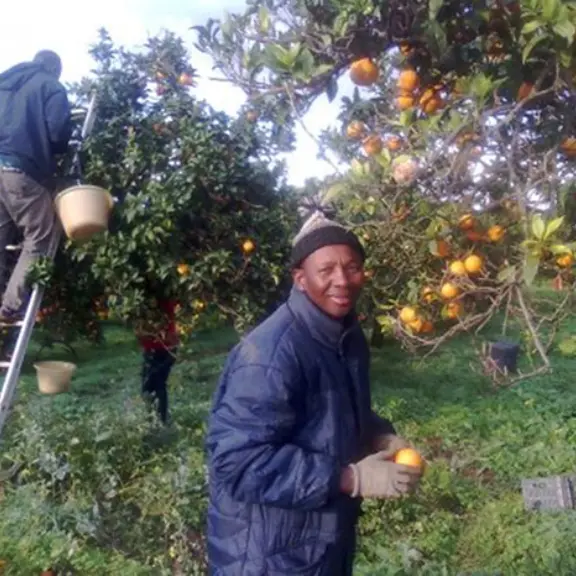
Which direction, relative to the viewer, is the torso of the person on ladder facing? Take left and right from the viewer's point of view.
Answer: facing away from the viewer and to the right of the viewer

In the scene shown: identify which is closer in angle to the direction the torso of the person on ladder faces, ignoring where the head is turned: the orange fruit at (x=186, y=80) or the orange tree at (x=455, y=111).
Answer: the orange fruit

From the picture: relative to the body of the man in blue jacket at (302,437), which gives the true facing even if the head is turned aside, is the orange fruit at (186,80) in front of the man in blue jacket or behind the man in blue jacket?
behind

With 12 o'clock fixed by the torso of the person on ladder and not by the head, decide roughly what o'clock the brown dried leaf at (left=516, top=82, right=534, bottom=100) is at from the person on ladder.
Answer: The brown dried leaf is roughly at 4 o'clock from the person on ladder.

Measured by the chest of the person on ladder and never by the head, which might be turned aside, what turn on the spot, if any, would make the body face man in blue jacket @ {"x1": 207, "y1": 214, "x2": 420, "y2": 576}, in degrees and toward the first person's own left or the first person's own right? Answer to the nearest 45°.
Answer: approximately 135° to the first person's own right

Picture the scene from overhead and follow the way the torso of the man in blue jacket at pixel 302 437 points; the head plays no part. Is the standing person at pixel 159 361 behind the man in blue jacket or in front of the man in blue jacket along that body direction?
behind

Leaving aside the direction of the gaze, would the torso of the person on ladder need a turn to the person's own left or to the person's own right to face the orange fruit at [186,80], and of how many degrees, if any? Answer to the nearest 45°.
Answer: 0° — they already face it

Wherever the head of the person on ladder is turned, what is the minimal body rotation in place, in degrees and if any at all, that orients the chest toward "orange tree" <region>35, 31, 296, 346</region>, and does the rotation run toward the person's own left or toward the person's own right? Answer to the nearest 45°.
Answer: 0° — they already face it

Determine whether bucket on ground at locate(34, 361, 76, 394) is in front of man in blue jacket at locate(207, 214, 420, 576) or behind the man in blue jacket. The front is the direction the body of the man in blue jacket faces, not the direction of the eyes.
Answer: behind

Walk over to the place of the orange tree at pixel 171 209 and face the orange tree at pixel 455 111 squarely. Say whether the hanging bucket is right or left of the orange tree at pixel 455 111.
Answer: right
